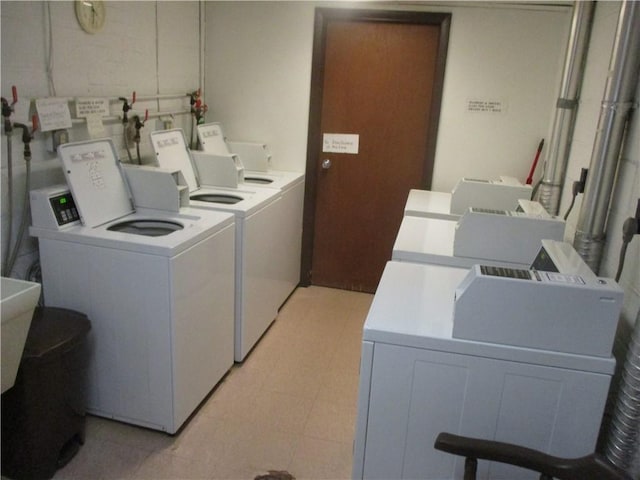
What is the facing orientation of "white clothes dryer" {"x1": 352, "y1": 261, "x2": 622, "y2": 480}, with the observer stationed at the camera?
facing to the left of the viewer

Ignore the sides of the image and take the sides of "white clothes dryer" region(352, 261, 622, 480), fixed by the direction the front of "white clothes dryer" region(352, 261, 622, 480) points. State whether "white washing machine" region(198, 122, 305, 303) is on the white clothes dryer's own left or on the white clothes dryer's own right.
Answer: on the white clothes dryer's own right

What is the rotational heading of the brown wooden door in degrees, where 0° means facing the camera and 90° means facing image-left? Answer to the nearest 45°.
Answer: approximately 0°

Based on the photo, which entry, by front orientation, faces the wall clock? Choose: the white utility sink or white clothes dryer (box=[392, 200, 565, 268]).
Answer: the white clothes dryer

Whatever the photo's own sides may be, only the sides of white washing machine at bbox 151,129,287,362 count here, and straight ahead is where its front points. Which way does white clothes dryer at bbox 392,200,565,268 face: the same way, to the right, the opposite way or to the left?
the opposite way

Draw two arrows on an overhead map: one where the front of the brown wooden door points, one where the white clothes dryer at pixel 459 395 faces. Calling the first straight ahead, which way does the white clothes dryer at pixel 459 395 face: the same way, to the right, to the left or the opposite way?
to the right

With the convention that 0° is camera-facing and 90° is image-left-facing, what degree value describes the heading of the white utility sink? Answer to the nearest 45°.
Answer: approximately 315°

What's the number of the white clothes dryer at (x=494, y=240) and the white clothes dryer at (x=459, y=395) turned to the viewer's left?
2

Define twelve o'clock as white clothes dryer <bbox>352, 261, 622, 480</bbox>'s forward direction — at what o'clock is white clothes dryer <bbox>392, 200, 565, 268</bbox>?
white clothes dryer <bbox>392, 200, 565, 268</bbox> is roughly at 3 o'clock from white clothes dryer <bbox>352, 261, 622, 480</bbox>.

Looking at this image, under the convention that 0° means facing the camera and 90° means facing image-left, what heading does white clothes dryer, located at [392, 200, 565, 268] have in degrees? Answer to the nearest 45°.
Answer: approximately 90°
